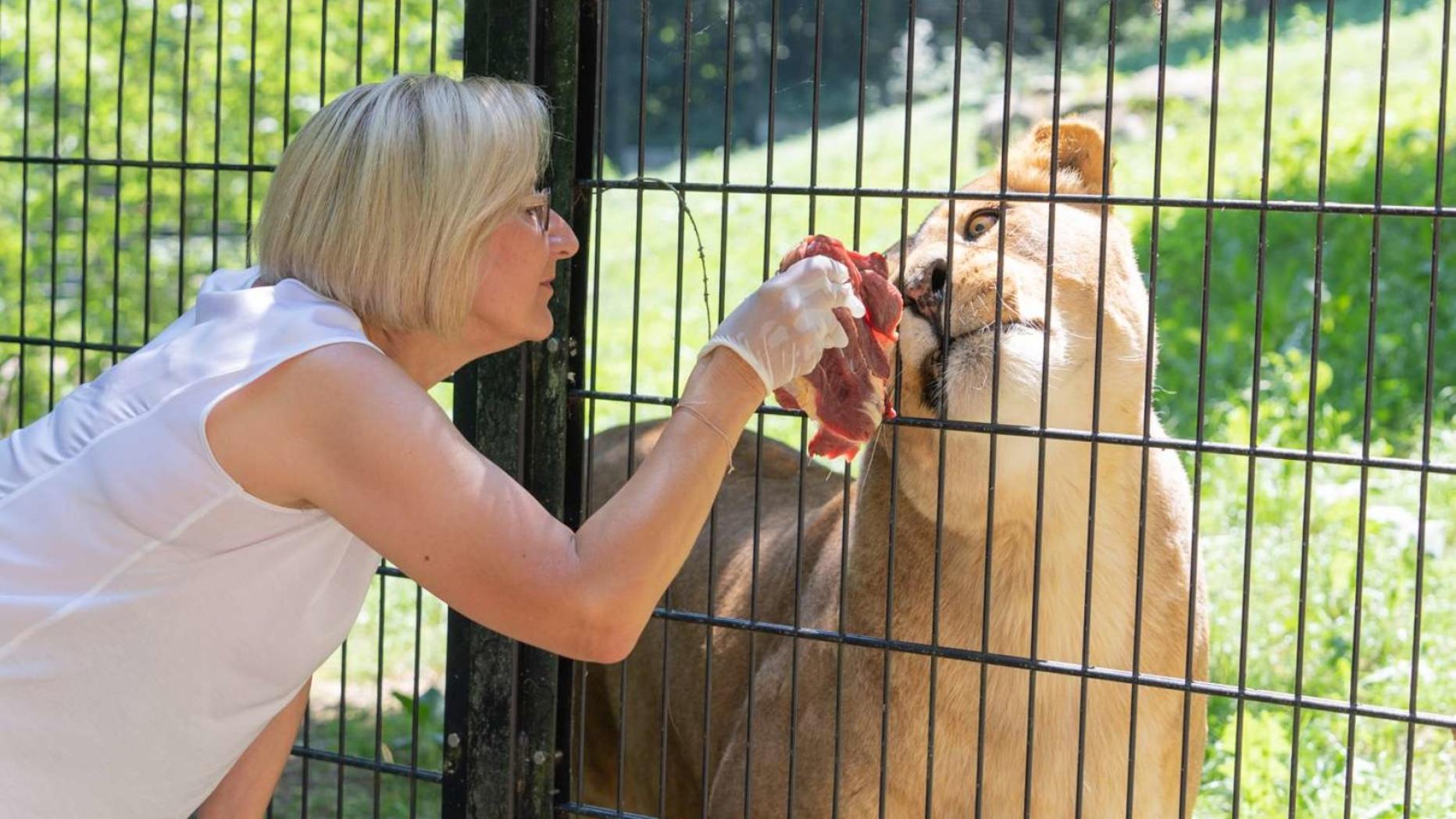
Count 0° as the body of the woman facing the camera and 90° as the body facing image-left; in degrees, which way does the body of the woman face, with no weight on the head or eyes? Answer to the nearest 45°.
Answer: approximately 270°

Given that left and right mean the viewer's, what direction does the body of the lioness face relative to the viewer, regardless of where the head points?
facing the viewer and to the right of the viewer

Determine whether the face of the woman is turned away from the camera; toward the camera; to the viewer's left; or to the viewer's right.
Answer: to the viewer's right

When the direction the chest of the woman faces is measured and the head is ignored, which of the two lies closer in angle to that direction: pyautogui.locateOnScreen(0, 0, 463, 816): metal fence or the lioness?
the lioness

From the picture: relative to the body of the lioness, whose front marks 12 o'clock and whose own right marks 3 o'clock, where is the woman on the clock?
The woman is roughly at 3 o'clock from the lioness.

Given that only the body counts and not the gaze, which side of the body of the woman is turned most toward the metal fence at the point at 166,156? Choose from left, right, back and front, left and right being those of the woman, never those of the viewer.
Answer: left

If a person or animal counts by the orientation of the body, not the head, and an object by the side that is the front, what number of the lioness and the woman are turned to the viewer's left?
0

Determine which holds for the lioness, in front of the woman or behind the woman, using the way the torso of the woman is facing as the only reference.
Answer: in front
